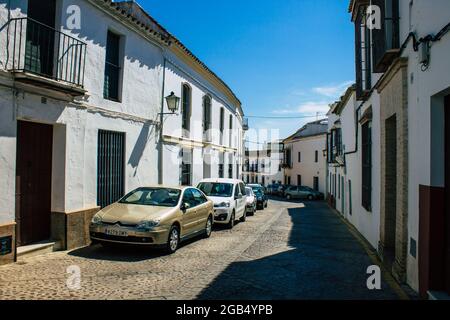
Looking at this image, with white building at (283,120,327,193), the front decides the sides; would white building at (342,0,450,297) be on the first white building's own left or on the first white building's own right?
on the first white building's own left

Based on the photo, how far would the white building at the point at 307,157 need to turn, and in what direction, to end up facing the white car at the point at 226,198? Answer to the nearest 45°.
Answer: approximately 45° to its left

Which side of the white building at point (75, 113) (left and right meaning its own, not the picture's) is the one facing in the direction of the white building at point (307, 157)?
left

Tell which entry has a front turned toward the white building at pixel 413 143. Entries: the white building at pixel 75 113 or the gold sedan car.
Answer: the white building at pixel 75 113

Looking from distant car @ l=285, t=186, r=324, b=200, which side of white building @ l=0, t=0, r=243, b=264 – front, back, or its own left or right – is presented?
left

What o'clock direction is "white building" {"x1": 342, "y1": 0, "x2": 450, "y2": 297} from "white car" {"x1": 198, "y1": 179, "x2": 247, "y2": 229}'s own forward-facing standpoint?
The white building is roughly at 10 o'clock from the white car.

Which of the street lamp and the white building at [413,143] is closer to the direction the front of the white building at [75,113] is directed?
the white building

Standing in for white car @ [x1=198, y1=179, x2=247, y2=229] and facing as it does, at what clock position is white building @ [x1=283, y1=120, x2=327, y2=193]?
The white building is roughly at 5 o'clock from the white car.

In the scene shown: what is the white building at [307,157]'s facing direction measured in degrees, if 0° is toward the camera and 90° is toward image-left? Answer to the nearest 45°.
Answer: approximately 45°
